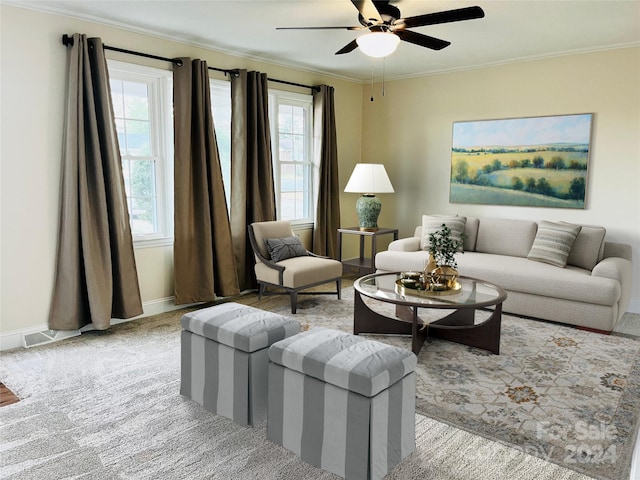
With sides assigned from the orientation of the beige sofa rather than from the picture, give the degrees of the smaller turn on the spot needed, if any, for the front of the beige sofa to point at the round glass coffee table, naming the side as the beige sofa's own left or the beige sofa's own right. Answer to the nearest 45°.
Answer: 0° — it already faces it

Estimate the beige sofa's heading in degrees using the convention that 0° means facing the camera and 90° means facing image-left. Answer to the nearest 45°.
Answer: approximately 45°

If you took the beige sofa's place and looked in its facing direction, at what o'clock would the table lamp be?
The table lamp is roughly at 2 o'clock from the beige sofa.

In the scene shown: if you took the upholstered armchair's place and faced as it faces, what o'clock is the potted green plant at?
The potted green plant is roughly at 12 o'clock from the upholstered armchair.

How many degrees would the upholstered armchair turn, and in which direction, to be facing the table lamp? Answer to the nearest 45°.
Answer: approximately 90° to its left

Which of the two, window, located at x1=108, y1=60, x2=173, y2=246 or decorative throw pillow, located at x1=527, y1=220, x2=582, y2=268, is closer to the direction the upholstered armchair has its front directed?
the decorative throw pillow

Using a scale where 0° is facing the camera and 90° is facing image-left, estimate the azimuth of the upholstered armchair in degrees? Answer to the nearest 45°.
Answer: approximately 315°

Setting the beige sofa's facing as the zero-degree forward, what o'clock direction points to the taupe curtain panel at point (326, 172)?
The taupe curtain panel is roughly at 2 o'clock from the beige sofa.
